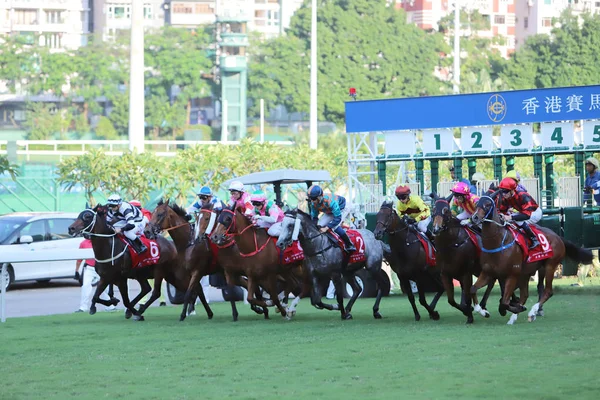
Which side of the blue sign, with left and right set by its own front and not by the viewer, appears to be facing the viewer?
front

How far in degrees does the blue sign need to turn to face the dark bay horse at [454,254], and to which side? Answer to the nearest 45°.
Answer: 0° — it already faces it

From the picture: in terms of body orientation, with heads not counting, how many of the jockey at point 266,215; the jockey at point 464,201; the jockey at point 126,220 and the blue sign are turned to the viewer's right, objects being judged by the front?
0

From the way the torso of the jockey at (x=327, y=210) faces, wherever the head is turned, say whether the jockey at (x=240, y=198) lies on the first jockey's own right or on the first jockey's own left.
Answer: on the first jockey's own right

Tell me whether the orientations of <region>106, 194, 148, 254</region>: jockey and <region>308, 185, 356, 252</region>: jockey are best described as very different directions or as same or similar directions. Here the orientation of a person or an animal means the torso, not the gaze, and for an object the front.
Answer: same or similar directions

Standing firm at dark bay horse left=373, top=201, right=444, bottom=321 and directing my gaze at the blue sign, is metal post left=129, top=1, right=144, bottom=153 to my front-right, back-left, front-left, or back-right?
front-left

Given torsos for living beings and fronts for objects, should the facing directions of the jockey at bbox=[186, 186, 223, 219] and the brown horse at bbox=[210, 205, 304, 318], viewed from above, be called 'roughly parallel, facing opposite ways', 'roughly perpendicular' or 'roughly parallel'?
roughly parallel

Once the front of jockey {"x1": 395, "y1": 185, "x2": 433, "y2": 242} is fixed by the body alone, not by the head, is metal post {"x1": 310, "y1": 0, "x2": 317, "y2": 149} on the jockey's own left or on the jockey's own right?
on the jockey's own right

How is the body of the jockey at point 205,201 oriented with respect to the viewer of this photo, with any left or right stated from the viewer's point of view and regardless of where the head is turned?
facing the viewer and to the left of the viewer

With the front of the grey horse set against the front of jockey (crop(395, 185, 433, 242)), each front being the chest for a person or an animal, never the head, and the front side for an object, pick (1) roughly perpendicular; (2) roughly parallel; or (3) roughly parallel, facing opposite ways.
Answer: roughly parallel

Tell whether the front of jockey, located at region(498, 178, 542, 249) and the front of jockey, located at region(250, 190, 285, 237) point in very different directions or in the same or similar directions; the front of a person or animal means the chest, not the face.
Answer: same or similar directions

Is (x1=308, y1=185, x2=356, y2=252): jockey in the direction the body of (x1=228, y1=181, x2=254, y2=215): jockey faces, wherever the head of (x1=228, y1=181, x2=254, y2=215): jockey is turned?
no

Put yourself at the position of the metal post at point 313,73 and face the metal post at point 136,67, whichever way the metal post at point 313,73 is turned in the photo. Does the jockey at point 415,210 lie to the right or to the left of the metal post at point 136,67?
left

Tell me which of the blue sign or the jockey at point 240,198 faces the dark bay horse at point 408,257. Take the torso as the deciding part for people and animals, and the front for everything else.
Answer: the blue sign

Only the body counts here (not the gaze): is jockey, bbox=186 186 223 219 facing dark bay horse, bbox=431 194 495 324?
no

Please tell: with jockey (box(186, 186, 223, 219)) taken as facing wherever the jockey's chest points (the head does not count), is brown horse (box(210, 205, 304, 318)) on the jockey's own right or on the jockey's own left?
on the jockey's own left

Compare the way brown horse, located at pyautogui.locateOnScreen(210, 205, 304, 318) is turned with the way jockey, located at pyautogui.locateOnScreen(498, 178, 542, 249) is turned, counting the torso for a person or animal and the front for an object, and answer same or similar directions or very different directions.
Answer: same or similar directions
